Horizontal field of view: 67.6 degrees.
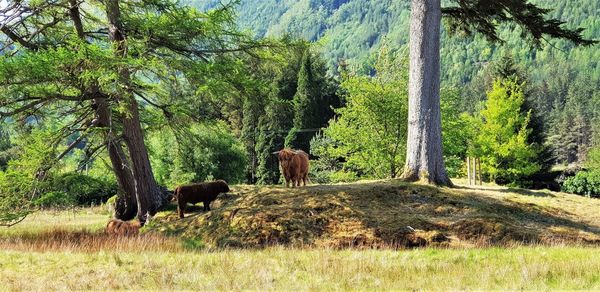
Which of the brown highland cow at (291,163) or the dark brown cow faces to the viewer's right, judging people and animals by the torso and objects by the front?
the dark brown cow

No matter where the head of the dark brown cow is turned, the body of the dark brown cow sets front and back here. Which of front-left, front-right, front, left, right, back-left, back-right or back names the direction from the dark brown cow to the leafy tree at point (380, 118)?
front-left

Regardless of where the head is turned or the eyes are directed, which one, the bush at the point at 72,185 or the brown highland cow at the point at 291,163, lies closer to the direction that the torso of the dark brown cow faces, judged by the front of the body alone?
the brown highland cow

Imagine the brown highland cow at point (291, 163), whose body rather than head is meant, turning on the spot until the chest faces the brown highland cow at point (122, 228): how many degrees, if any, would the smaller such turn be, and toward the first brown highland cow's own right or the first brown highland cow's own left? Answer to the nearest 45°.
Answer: approximately 45° to the first brown highland cow's own right

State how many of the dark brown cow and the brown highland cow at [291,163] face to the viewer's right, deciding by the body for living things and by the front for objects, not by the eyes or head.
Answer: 1

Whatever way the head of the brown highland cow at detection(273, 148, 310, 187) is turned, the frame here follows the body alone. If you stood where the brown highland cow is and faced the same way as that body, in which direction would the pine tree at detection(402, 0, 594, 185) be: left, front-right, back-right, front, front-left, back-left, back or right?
back-left

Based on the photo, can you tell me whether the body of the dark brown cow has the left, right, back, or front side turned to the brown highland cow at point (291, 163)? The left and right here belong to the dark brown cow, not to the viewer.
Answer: front

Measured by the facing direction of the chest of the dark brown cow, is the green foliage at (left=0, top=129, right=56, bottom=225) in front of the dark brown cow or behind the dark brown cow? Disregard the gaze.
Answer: behind

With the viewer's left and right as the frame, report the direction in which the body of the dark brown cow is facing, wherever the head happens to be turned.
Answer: facing to the right of the viewer

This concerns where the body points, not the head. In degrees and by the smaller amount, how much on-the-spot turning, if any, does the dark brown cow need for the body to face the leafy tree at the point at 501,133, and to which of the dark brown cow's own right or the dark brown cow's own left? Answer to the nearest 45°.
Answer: approximately 45° to the dark brown cow's own left

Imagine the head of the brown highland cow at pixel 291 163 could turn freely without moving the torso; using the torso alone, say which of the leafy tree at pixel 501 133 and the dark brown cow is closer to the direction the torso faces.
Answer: the dark brown cow
